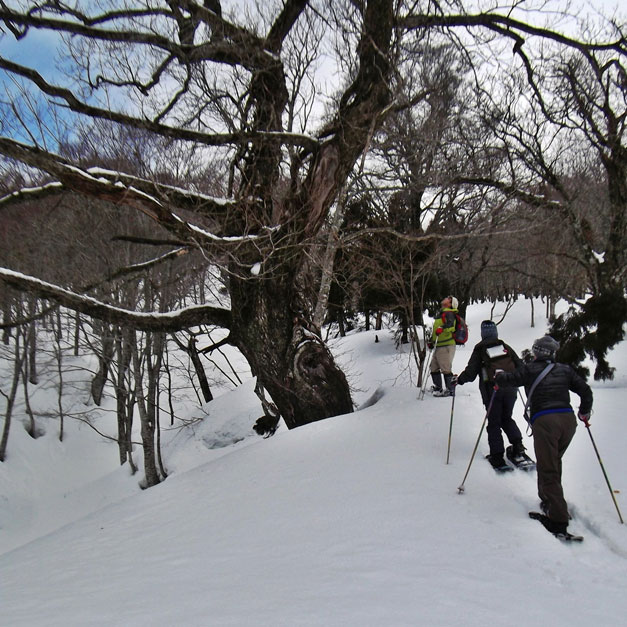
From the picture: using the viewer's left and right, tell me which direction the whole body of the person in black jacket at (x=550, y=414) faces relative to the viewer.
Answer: facing away from the viewer and to the left of the viewer

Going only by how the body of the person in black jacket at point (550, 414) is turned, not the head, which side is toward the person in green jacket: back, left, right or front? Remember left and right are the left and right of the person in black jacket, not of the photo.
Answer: front

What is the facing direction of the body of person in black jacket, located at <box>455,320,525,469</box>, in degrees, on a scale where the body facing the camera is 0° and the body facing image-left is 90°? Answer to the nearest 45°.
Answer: approximately 135°

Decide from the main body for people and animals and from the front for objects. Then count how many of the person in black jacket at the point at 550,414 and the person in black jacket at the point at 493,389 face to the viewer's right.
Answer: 0

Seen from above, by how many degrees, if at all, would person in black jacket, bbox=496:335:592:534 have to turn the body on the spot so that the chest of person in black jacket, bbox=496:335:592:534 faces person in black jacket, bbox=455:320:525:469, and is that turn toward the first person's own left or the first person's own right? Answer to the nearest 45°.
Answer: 0° — they already face them

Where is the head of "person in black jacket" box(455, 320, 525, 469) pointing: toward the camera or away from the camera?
away from the camera

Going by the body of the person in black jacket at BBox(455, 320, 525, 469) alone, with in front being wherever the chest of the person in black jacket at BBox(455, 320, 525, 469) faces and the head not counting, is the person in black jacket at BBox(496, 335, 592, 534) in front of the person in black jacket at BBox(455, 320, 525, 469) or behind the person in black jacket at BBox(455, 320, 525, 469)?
behind

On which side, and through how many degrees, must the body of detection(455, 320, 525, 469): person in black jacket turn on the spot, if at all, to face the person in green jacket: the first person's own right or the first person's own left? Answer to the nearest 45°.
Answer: approximately 45° to the first person's own right
